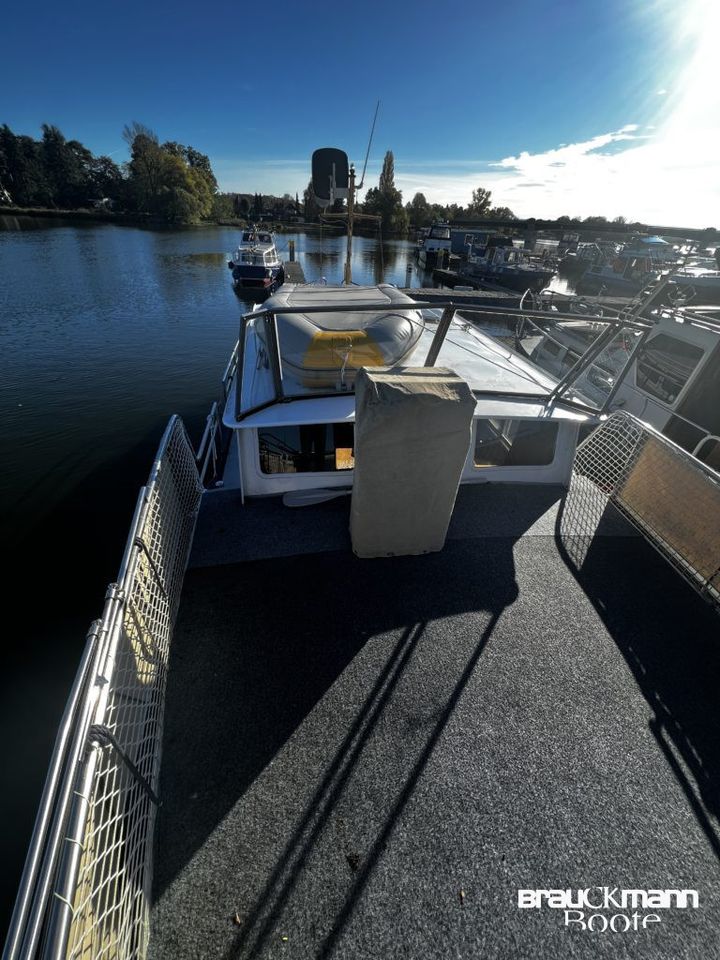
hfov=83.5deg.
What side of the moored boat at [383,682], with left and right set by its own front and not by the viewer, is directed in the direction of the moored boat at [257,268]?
front

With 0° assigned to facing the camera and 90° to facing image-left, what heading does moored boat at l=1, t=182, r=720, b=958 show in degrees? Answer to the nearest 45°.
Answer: approximately 180°
